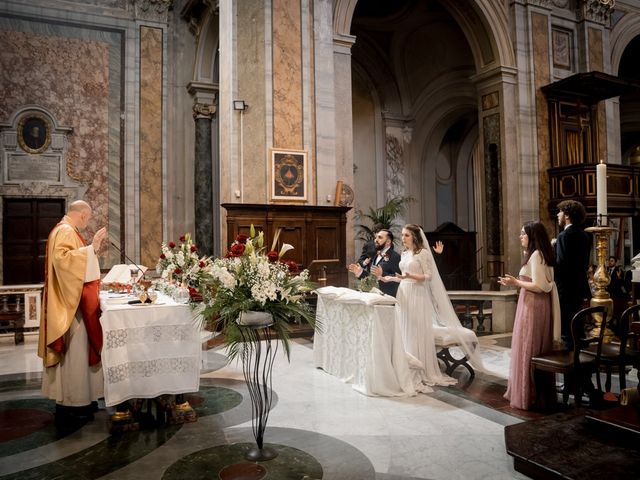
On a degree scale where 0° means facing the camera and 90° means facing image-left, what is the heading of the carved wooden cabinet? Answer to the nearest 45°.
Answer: approximately 0°

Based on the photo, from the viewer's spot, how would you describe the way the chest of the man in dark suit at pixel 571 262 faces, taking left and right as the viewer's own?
facing to the left of the viewer

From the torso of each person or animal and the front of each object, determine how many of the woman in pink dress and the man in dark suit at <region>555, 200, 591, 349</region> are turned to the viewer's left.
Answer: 2

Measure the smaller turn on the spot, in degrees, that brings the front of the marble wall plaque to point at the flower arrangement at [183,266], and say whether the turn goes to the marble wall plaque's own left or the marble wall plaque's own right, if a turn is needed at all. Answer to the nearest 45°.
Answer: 0° — it already faces it

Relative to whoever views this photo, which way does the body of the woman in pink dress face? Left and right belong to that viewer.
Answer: facing to the left of the viewer

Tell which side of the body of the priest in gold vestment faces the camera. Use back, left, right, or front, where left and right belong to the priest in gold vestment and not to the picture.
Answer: right

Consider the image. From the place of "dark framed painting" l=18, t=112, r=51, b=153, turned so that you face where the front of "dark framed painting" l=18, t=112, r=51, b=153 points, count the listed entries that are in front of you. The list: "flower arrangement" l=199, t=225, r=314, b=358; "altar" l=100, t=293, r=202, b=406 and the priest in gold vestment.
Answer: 3

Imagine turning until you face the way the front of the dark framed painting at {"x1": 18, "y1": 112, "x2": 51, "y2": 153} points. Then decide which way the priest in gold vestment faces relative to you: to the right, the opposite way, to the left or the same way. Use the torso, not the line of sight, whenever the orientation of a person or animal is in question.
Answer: to the left

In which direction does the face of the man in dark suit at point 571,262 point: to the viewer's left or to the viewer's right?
to the viewer's left

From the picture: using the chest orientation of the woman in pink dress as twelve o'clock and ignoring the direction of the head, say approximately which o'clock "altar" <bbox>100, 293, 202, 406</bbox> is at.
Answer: The altar is roughly at 11 o'clock from the woman in pink dress.

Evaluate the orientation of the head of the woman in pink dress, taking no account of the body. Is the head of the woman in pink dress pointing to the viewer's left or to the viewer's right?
to the viewer's left

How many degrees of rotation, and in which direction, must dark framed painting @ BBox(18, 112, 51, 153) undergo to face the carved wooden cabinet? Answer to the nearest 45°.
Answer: approximately 45° to its left
